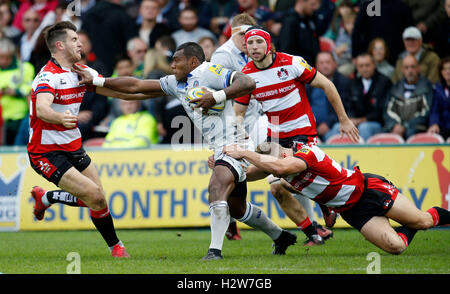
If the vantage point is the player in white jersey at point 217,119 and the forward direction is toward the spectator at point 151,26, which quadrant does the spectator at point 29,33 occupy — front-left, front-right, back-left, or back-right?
front-left

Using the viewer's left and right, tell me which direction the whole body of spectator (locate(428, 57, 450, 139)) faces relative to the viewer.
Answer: facing the viewer

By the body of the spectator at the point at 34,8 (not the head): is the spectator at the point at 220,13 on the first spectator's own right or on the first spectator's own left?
on the first spectator's own left

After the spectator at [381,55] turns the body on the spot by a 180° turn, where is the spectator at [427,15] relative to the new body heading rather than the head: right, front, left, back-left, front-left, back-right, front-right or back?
front-right

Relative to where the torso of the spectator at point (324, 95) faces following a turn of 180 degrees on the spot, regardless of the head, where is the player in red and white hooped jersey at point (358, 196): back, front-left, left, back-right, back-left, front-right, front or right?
back

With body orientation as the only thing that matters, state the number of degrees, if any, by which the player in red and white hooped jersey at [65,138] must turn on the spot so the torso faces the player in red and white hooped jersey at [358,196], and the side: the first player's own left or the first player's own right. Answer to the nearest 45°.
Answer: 0° — they already face them

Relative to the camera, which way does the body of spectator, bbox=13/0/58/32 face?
toward the camera

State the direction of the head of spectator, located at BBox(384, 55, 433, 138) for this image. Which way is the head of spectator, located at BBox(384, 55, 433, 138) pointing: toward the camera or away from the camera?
toward the camera

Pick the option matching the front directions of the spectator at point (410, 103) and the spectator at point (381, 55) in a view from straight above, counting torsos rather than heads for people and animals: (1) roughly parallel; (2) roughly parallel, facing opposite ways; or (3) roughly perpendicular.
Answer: roughly parallel

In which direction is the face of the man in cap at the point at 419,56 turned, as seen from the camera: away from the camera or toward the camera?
toward the camera

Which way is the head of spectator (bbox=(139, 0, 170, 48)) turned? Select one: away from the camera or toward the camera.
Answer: toward the camera

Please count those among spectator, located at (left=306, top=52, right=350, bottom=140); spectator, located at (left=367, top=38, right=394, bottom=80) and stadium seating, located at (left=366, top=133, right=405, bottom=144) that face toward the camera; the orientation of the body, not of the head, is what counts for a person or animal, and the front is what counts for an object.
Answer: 3

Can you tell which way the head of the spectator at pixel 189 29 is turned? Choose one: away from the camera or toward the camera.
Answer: toward the camera

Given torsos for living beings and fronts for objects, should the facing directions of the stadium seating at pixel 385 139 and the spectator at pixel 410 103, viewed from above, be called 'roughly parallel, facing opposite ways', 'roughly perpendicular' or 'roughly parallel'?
roughly parallel

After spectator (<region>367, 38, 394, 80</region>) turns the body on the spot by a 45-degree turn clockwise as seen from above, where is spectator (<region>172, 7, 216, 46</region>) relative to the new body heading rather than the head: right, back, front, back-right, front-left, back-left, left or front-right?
front-right

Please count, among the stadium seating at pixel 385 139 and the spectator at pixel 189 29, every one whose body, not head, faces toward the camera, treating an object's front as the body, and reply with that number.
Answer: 2

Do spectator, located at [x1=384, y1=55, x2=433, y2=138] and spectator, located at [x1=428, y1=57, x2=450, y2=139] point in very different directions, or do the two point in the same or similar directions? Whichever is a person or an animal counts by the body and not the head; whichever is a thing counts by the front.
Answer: same or similar directions

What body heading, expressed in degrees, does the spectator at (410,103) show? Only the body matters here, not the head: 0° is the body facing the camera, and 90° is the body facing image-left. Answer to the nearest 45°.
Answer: approximately 0°
